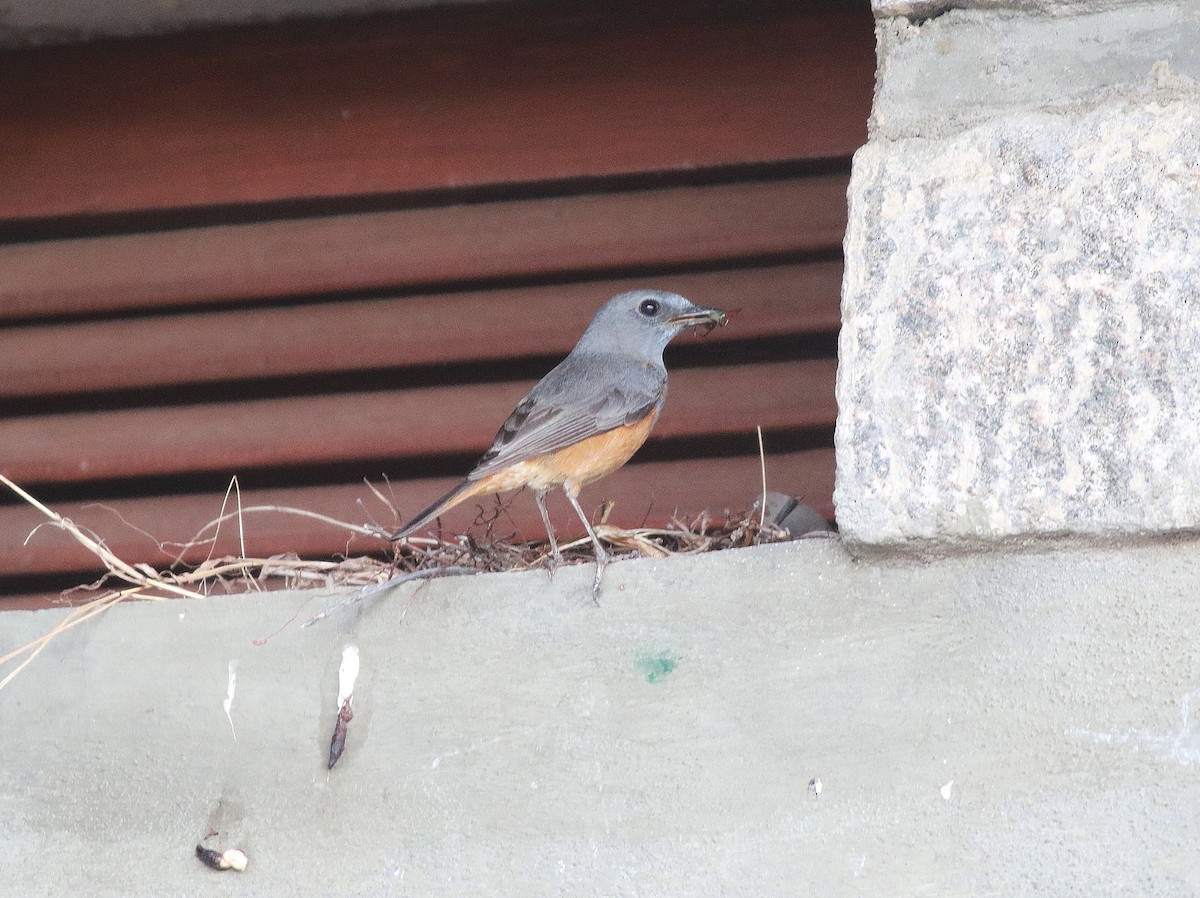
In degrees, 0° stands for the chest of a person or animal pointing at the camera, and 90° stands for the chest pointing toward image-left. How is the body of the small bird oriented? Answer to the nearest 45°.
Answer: approximately 270°

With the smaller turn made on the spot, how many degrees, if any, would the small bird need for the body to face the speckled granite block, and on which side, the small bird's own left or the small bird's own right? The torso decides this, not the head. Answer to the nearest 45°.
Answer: approximately 45° to the small bird's own right
